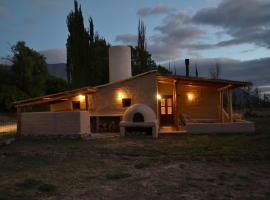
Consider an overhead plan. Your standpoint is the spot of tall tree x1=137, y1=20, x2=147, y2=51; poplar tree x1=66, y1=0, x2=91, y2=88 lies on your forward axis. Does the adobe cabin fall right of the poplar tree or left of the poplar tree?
left

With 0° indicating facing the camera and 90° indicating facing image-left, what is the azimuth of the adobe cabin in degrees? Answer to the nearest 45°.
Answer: approximately 0°

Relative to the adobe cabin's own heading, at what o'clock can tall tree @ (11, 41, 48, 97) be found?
The tall tree is roughly at 5 o'clock from the adobe cabin.

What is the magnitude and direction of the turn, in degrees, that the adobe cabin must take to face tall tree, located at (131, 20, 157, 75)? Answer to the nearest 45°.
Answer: approximately 180°

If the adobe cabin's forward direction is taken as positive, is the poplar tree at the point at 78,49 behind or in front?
behind

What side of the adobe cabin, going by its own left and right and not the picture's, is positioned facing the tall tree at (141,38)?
back
